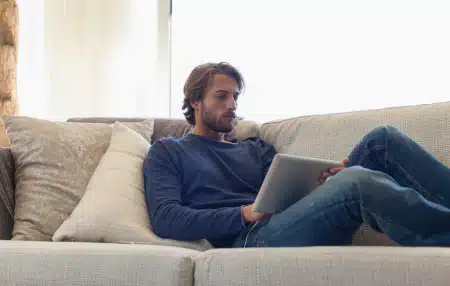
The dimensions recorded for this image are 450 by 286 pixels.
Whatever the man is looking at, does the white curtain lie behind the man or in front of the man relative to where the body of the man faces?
behind

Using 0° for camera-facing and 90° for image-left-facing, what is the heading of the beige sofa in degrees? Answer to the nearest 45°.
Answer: approximately 0°

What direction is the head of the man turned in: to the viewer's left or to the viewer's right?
to the viewer's right

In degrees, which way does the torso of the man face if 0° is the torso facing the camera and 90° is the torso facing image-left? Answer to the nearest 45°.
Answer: approximately 315°

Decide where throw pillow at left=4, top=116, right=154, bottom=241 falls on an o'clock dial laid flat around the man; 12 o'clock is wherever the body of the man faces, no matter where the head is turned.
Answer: The throw pillow is roughly at 5 o'clock from the man.

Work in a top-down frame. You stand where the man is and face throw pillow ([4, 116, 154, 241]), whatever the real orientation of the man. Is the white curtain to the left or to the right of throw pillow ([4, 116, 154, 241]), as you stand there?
right
